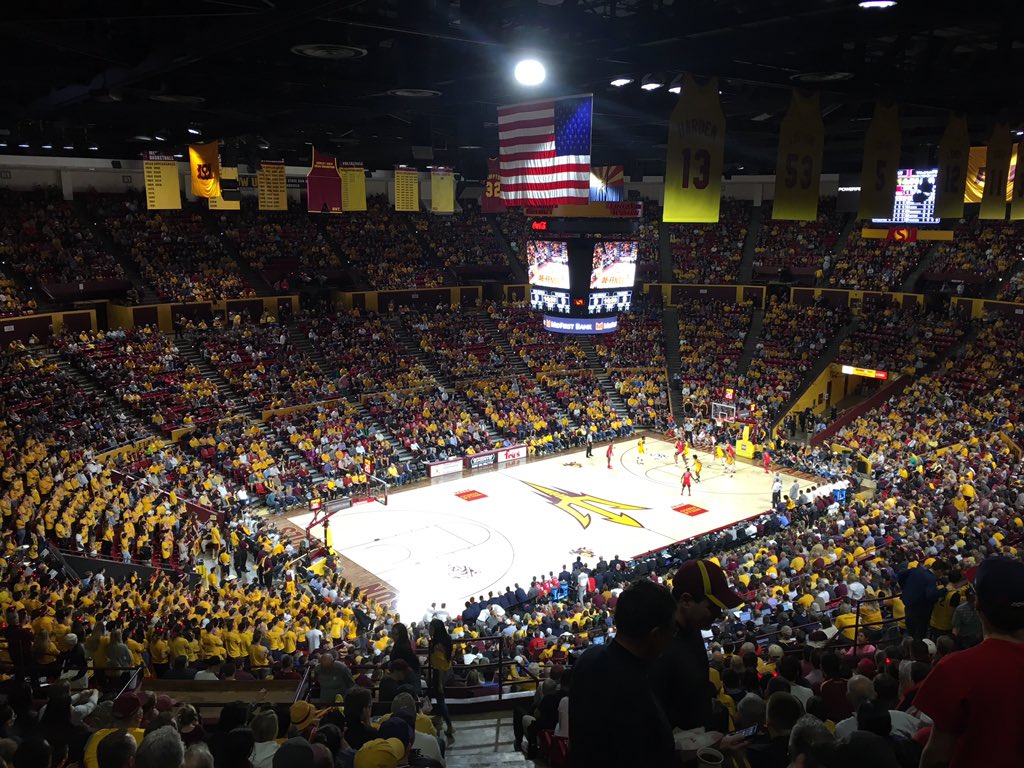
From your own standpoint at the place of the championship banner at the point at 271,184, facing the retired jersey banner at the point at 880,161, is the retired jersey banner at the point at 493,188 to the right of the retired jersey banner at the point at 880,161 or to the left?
left

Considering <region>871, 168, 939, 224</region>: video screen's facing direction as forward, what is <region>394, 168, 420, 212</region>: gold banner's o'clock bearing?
The gold banner is roughly at 2 o'clock from the video screen.

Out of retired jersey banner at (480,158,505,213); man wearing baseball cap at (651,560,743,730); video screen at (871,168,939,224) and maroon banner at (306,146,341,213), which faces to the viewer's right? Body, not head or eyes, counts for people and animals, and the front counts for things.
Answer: the man wearing baseball cap

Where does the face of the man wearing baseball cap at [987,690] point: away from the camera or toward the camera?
away from the camera

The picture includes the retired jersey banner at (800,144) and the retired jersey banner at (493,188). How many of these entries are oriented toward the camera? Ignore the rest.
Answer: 2

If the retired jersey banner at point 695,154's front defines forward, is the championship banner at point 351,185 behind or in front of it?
behind

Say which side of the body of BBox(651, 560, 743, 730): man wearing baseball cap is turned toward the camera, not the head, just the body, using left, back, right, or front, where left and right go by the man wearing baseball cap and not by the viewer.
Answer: right

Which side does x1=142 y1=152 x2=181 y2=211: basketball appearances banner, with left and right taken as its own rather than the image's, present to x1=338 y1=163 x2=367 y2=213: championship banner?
left

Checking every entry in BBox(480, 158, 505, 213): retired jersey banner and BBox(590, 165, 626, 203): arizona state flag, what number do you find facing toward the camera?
2
